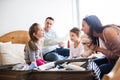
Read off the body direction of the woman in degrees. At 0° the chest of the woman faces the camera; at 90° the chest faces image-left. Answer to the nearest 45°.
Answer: approximately 90°

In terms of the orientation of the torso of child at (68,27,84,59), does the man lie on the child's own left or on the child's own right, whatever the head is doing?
on the child's own right

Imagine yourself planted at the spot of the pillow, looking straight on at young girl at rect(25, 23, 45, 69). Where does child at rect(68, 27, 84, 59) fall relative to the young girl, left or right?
left

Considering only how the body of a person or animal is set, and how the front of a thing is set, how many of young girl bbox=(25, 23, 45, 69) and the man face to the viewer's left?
0

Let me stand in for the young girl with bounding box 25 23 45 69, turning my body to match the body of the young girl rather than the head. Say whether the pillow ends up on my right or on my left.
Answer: on my left

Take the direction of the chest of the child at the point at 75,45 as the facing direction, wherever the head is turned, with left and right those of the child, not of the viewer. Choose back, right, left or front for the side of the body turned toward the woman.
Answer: left

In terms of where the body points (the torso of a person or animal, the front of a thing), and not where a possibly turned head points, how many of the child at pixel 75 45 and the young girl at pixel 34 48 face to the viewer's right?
1

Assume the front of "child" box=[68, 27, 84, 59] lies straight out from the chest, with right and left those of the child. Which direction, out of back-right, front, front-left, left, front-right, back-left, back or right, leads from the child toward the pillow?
front-right

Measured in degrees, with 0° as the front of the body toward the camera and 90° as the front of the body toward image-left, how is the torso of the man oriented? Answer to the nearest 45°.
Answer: approximately 315°

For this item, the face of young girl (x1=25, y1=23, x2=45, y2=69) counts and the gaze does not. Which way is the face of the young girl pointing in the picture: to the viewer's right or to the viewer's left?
to the viewer's right

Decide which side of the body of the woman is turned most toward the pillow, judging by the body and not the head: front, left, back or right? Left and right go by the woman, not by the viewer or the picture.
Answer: front

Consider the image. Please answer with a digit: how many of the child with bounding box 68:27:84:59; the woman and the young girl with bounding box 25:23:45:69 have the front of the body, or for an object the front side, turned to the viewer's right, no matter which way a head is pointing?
1

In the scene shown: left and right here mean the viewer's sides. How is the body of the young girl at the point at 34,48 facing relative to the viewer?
facing to the right of the viewer

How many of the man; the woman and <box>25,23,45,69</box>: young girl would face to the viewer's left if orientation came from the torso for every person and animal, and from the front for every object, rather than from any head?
1

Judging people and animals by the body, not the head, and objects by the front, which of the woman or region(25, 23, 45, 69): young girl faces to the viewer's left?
the woman
